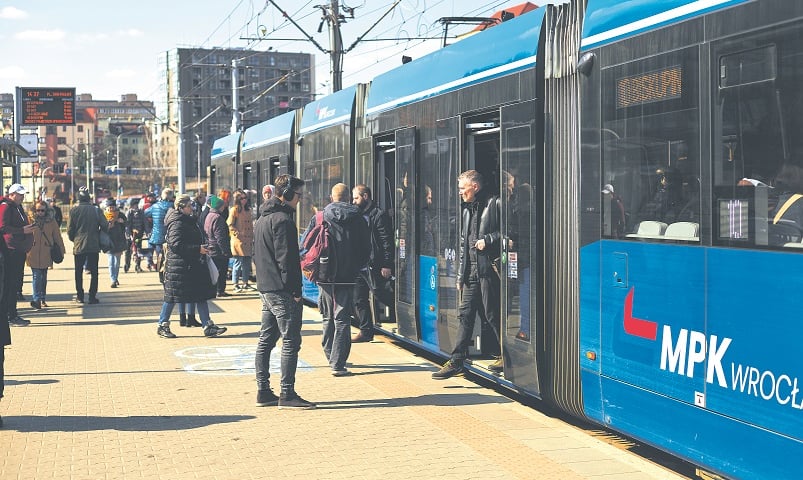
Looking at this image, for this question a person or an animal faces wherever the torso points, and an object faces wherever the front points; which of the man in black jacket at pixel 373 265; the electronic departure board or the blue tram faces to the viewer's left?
the man in black jacket

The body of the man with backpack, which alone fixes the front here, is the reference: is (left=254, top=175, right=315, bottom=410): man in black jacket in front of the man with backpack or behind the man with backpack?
behind

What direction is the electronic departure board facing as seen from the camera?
toward the camera

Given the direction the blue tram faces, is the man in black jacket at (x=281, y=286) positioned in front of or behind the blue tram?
behind

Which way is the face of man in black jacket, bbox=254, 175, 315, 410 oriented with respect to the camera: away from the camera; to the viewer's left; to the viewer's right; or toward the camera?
to the viewer's right

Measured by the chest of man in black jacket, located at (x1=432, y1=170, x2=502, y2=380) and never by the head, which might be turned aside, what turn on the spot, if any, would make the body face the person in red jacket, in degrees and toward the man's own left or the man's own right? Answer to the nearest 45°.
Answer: approximately 90° to the man's own right

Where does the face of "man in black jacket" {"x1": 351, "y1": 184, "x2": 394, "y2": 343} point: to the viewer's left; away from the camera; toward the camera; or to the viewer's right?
to the viewer's left

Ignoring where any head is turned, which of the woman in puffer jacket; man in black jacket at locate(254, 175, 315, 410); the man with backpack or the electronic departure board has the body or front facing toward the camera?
the electronic departure board

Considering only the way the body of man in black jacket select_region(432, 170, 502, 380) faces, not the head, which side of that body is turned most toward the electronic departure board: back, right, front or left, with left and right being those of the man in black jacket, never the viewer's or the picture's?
right

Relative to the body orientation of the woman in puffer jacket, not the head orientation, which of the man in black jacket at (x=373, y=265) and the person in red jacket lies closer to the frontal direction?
the man in black jacket

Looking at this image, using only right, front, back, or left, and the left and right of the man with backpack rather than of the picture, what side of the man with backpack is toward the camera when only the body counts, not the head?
back

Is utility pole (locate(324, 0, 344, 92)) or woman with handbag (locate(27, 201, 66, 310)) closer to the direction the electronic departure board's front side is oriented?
the woman with handbag
